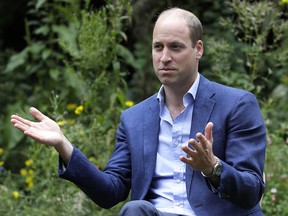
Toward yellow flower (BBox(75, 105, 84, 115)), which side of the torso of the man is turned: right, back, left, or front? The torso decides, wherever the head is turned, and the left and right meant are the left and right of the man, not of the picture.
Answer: right

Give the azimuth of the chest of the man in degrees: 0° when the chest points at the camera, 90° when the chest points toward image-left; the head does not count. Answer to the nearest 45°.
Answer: approximately 45°

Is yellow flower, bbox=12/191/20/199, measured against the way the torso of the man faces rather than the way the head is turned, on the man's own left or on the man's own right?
on the man's own right
